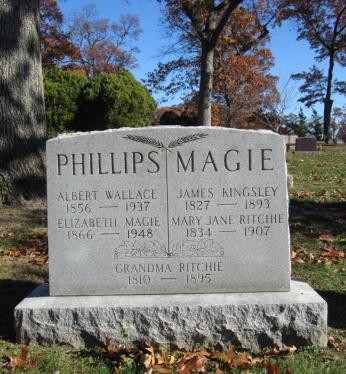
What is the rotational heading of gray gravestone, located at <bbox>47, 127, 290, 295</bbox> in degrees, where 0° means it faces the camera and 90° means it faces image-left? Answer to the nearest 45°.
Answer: approximately 0°

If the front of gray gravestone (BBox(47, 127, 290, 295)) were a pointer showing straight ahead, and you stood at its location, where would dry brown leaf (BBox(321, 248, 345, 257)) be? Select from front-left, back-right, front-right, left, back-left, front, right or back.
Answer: back-left

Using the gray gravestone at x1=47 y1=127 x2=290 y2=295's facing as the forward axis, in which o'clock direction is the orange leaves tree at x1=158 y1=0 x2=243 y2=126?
The orange leaves tree is roughly at 6 o'clock from the gray gravestone.

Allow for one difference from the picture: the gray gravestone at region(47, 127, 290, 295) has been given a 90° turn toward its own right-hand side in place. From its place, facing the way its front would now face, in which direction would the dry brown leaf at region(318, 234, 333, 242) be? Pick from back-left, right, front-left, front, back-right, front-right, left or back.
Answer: back-right

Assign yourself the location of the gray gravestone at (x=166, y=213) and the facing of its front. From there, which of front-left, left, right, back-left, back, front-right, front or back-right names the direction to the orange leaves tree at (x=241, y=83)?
back

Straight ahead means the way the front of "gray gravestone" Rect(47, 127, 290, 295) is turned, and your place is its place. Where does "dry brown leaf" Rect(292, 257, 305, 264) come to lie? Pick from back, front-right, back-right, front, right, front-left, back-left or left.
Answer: back-left

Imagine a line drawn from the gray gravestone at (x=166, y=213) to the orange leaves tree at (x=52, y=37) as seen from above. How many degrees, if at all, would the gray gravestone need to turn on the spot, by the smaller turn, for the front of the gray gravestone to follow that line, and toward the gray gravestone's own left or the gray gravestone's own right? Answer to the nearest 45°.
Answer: approximately 180°
